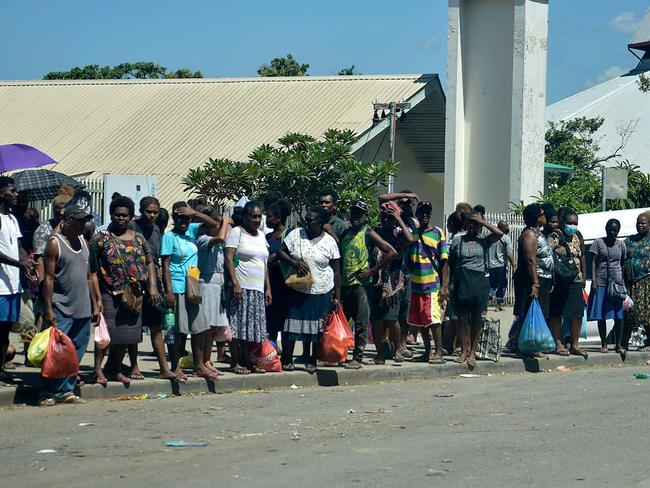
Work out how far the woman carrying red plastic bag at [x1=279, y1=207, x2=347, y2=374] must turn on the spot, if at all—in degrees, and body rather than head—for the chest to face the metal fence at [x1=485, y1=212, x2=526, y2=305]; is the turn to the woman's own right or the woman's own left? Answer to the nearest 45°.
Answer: approximately 180°

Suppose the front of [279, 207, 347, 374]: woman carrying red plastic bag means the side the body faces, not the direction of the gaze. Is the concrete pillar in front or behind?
behind

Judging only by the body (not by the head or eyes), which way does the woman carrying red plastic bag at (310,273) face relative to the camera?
toward the camera

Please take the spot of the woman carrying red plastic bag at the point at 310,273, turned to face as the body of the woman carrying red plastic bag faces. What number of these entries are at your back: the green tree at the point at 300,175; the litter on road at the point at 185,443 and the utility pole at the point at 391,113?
2

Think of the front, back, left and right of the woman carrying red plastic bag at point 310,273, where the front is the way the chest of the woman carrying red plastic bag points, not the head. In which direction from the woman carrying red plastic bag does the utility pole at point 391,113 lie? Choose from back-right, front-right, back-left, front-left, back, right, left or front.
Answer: back

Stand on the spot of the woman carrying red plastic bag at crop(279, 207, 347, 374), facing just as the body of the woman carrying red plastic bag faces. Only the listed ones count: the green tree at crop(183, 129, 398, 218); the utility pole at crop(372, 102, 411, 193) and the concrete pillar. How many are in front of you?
0

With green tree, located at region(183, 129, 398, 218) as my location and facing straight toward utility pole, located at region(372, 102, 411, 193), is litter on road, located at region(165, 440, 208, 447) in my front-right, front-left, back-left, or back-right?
back-right

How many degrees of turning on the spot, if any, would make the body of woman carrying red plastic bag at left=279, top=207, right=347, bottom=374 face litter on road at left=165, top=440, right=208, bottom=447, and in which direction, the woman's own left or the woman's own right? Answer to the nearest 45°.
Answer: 0° — they already face it

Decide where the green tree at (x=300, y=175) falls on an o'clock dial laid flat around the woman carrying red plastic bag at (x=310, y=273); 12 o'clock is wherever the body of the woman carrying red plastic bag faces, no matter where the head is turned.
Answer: The green tree is roughly at 6 o'clock from the woman carrying red plastic bag.
